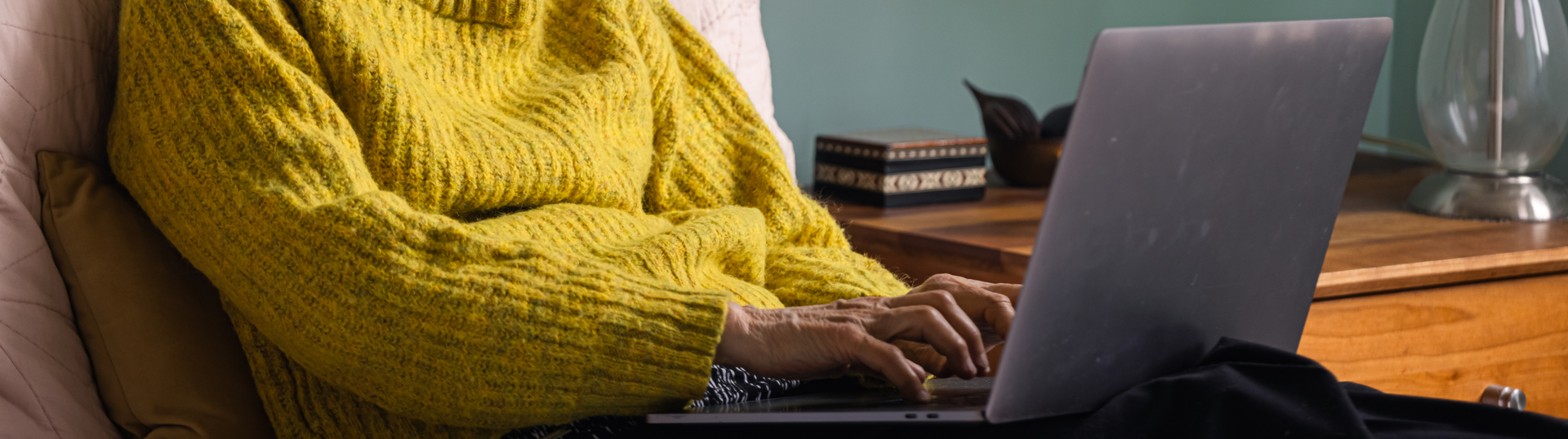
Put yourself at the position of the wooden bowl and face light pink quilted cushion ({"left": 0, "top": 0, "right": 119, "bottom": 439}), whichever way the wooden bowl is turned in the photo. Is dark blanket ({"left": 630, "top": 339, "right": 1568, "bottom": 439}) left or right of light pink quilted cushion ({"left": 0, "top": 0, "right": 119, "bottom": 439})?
left

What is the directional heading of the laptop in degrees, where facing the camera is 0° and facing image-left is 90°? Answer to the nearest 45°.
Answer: approximately 135°

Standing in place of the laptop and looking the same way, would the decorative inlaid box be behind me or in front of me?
in front

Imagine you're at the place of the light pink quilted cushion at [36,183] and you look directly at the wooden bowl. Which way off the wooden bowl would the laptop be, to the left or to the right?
right

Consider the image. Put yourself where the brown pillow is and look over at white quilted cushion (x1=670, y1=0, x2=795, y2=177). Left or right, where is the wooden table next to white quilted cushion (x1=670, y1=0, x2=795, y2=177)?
right

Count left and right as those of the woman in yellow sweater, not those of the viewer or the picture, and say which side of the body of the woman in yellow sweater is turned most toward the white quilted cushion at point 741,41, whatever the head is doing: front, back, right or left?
left

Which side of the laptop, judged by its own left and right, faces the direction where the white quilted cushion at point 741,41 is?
front

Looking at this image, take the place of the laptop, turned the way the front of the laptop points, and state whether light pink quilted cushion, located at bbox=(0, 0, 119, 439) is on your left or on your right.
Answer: on your left

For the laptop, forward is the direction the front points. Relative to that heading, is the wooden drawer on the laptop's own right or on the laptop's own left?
on the laptop's own right

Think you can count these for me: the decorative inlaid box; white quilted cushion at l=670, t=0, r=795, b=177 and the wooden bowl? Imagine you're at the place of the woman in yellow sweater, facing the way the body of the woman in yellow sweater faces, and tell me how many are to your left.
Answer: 3
